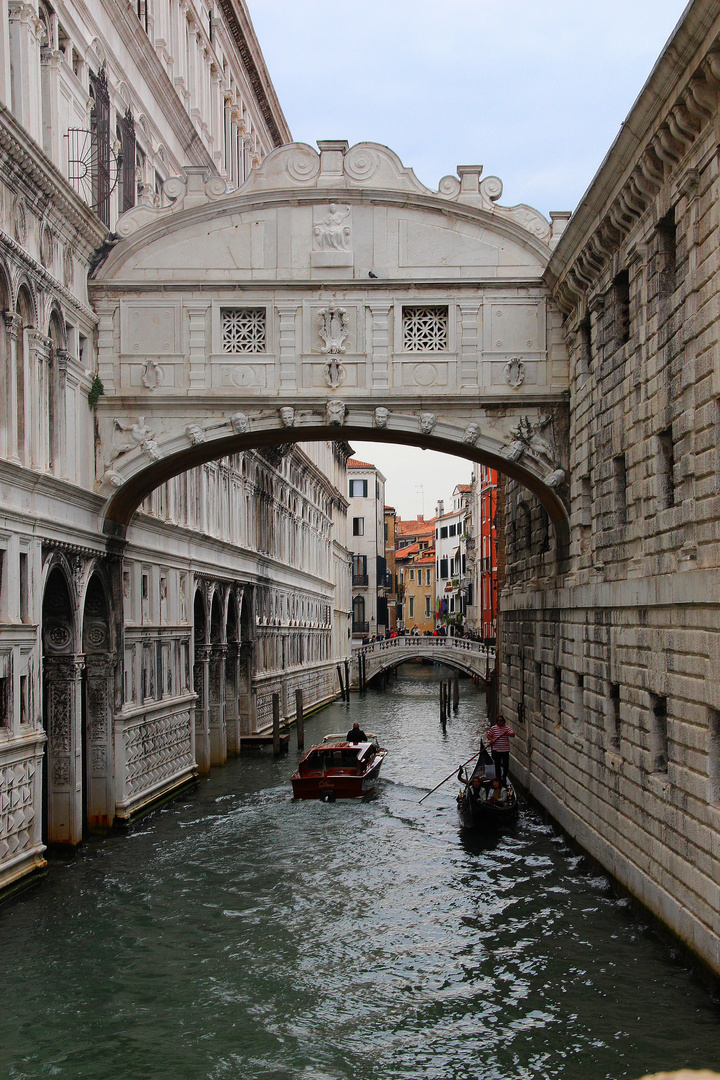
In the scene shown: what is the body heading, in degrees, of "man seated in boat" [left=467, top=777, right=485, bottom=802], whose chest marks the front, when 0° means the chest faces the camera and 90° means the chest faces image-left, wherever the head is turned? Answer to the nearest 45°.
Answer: approximately 0°

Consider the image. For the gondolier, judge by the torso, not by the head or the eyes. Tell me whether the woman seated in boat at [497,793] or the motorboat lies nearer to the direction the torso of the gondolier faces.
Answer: the woman seated in boat

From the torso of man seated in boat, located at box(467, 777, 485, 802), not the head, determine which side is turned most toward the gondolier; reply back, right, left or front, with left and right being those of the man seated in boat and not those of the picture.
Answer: back

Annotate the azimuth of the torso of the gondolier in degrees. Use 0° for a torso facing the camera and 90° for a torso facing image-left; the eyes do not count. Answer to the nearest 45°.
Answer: approximately 0°

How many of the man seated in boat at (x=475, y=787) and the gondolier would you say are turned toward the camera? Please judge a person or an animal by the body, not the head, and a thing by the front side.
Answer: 2

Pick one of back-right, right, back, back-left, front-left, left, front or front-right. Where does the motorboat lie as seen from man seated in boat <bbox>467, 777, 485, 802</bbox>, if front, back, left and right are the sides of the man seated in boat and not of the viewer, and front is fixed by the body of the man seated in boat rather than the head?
back-right
